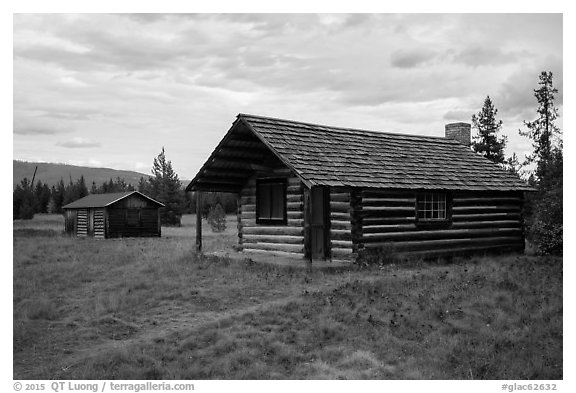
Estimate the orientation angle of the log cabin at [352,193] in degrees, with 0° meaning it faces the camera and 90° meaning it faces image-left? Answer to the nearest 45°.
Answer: approximately 45°

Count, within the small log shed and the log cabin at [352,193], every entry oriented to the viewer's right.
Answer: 0

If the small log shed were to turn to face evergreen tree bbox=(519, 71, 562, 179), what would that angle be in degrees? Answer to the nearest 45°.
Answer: approximately 90° to its left

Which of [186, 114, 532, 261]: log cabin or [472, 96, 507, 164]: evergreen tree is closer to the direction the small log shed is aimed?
the log cabin

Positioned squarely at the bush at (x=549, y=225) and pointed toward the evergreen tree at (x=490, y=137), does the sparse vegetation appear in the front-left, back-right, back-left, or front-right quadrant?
front-left
